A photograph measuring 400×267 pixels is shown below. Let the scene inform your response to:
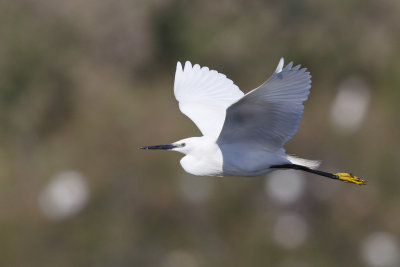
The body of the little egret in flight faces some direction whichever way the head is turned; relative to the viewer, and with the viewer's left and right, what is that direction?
facing to the left of the viewer
